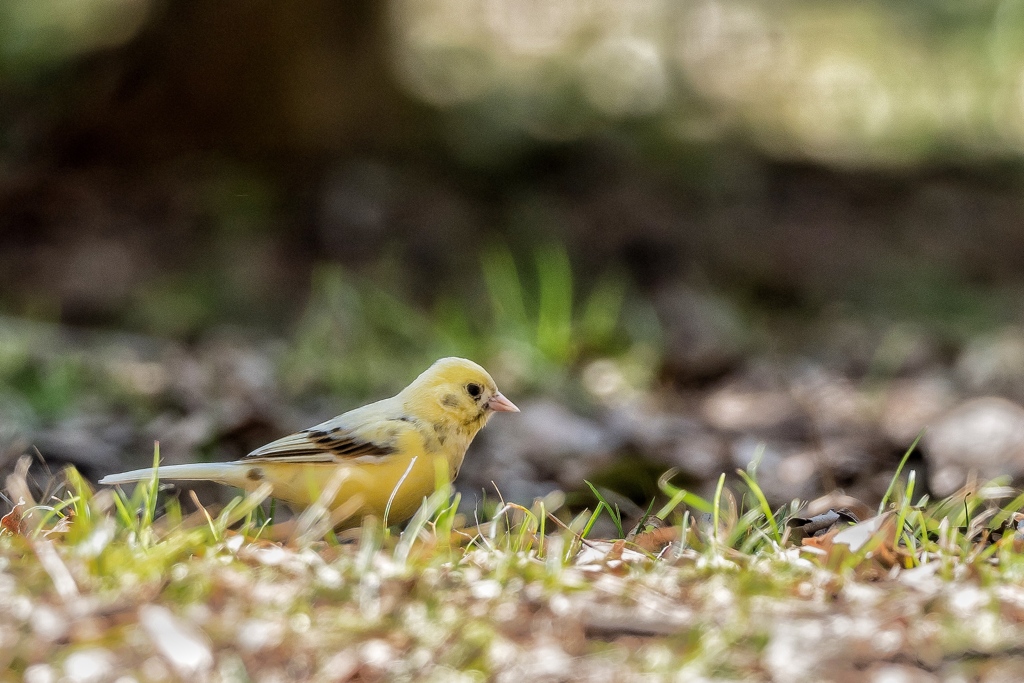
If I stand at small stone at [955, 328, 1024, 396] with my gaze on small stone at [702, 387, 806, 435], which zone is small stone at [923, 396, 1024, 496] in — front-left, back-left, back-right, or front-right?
front-left

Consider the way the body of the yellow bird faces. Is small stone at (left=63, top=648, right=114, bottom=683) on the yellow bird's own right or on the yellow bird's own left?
on the yellow bird's own right

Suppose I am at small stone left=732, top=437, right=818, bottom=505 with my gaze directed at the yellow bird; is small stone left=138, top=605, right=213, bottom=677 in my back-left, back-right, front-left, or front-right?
front-left

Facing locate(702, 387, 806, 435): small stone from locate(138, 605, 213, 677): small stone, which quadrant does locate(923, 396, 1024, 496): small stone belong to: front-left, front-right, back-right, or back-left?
front-right

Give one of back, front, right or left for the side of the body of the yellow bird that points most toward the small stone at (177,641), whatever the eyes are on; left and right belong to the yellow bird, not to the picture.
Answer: right

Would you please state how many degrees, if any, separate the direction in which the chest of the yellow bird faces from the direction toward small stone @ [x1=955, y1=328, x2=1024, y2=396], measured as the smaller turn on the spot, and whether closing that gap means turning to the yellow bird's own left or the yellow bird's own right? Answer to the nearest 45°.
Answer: approximately 45° to the yellow bird's own left

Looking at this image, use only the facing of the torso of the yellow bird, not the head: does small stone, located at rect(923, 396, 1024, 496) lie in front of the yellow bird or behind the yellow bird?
in front

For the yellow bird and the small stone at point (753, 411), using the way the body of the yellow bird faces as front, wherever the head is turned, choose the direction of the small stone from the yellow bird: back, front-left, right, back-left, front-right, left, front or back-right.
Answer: front-left

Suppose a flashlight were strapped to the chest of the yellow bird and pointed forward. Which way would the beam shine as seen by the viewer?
to the viewer's right

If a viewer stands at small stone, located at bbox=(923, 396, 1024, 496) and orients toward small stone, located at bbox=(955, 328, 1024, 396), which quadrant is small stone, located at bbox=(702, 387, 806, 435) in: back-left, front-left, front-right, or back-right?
front-left

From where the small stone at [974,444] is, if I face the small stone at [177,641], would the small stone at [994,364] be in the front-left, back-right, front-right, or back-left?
back-right
